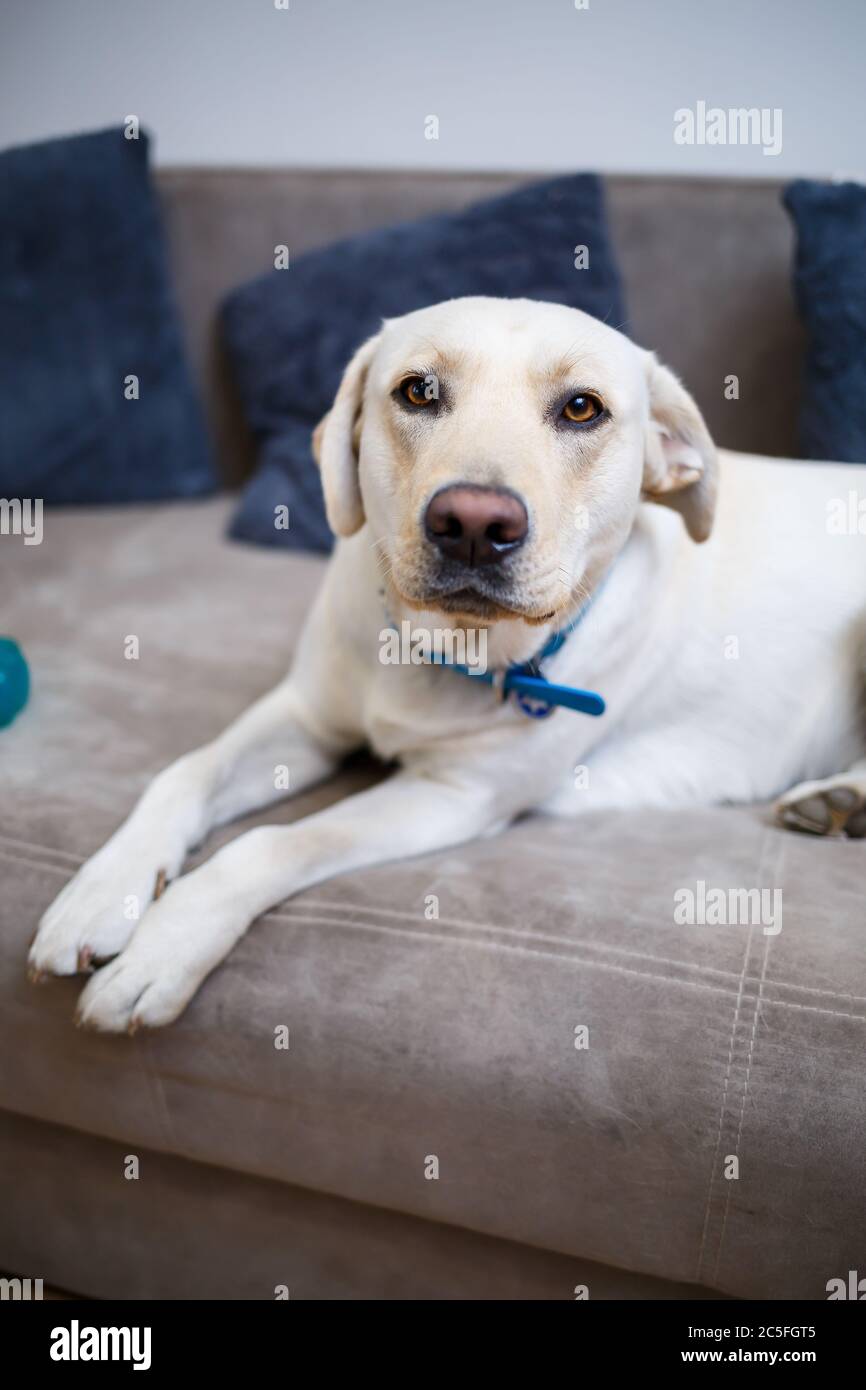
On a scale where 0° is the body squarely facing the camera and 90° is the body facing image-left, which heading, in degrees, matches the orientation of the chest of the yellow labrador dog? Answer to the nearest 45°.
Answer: approximately 45°

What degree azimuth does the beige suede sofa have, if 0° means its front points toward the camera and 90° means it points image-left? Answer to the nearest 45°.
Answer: approximately 0°

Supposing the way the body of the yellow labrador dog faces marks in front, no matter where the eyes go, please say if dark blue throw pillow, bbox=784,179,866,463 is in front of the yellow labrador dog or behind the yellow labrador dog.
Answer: behind
